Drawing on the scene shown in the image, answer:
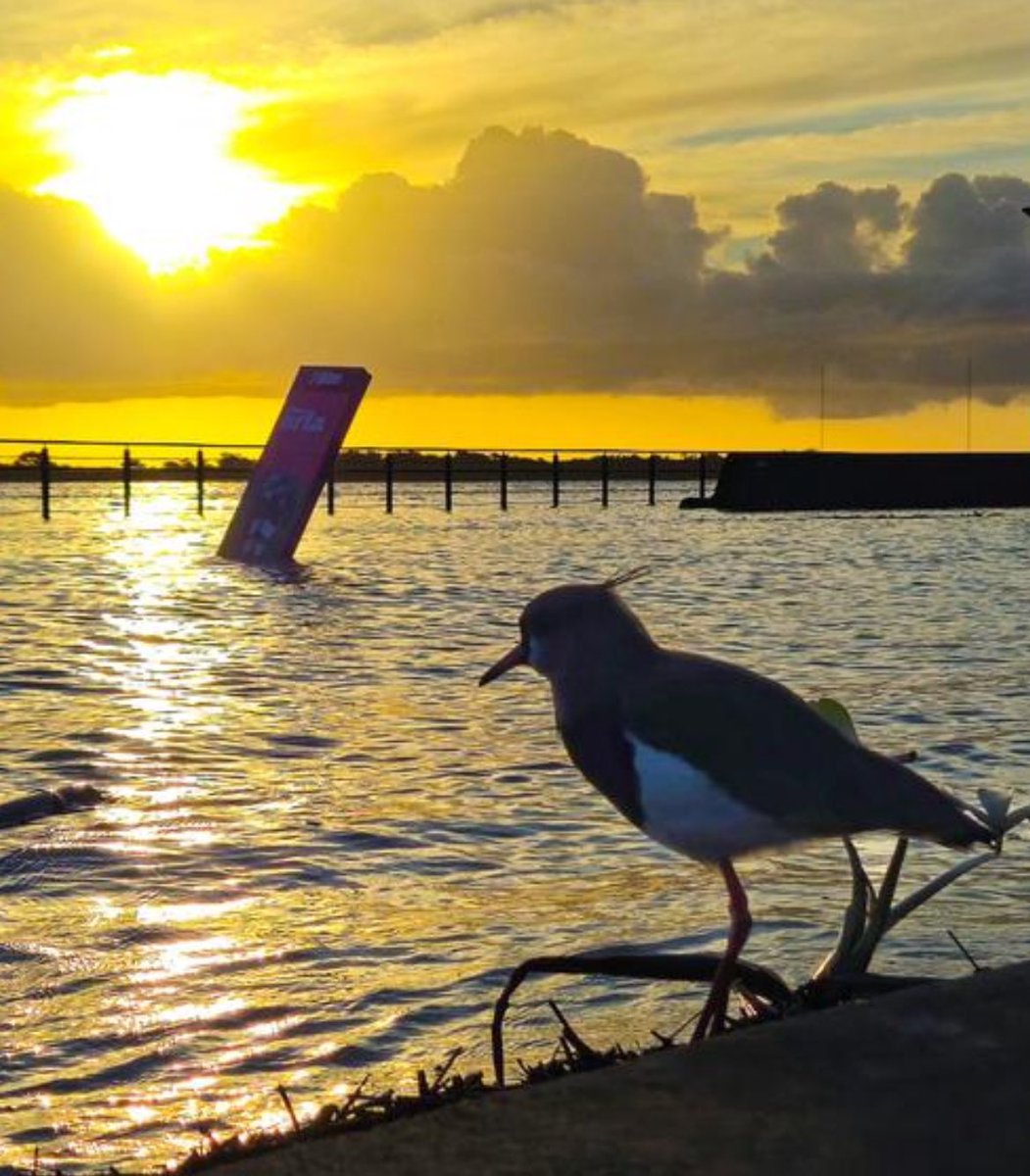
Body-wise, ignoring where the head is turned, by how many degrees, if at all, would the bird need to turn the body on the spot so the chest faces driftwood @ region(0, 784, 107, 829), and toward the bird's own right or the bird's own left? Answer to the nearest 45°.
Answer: approximately 45° to the bird's own right

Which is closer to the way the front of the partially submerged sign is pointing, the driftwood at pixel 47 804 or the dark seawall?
the driftwood

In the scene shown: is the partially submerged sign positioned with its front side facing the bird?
yes

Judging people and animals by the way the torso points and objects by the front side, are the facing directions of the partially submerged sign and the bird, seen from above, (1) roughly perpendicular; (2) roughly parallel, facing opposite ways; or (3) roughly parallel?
roughly perpendicular

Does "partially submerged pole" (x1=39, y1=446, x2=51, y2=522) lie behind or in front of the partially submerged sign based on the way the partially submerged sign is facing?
behind

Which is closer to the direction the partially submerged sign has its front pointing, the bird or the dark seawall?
the bird

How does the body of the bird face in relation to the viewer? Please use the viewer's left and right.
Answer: facing to the left of the viewer

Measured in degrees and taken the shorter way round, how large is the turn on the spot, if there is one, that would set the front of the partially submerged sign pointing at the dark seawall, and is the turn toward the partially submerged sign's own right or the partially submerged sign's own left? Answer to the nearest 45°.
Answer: approximately 135° to the partially submerged sign's own left

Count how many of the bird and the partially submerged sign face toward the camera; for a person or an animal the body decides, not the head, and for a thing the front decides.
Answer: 1

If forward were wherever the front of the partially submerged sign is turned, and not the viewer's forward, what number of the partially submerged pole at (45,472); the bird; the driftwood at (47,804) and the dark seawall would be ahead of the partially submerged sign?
2
